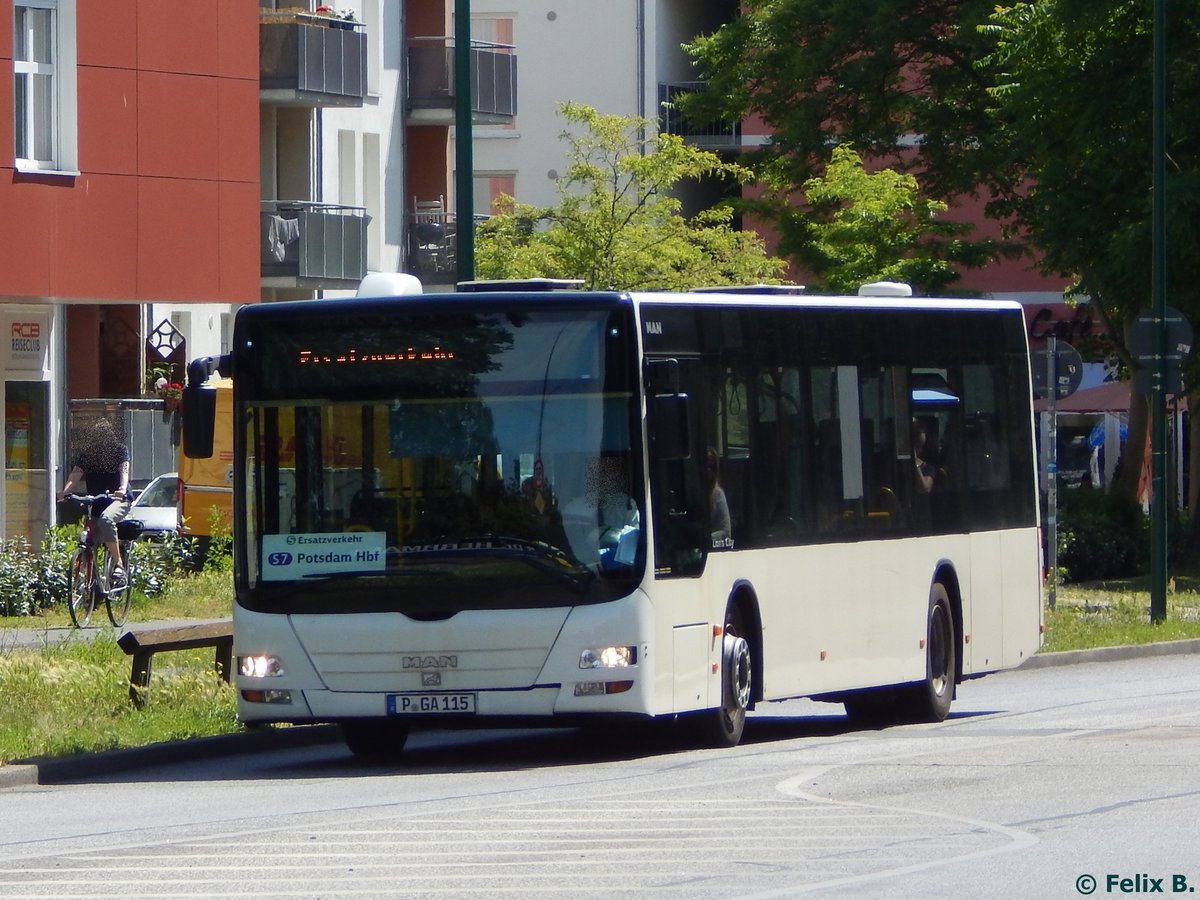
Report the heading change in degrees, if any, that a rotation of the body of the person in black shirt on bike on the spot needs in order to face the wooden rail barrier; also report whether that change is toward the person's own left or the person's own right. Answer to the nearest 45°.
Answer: approximately 45° to the person's own left

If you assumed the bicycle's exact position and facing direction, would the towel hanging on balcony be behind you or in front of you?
behind

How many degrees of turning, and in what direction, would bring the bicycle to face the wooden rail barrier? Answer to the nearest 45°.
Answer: approximately 45° to its left

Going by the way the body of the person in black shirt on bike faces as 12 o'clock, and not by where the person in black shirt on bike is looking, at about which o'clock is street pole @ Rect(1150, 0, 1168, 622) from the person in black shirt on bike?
The street pole is roughly at 8 o'clock from the person in black shirt on bike.

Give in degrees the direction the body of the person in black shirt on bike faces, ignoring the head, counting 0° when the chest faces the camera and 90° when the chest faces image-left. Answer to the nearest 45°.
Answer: approximately 45°

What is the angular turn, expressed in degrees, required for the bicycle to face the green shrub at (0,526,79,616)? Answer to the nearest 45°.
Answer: approximately 90° to its right
